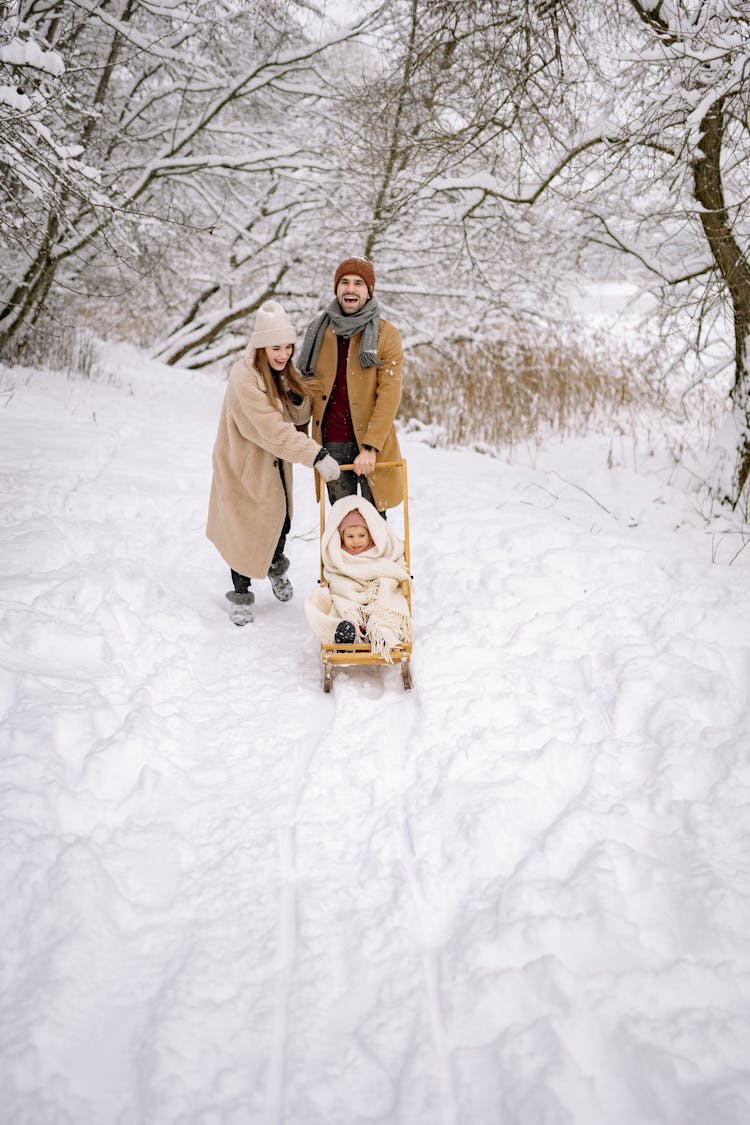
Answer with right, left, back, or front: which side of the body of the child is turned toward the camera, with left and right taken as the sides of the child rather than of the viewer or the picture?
front

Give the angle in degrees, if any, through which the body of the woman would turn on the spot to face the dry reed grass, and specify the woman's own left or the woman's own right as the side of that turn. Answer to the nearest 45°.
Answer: approximately 90° to the woman's own left

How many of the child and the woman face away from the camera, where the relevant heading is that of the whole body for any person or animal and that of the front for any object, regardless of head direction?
0

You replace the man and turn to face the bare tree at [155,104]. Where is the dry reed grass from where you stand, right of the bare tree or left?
right

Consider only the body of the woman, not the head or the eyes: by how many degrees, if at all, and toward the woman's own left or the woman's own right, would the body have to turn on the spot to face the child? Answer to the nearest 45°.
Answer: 0° — they already face them

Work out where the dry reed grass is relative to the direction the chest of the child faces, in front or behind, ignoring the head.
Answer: behind

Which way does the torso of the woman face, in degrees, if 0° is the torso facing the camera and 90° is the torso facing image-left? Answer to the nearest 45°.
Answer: approximately 315°

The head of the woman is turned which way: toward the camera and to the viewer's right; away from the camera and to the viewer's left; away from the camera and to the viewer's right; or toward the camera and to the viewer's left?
toward the camera and to the viewer's right
